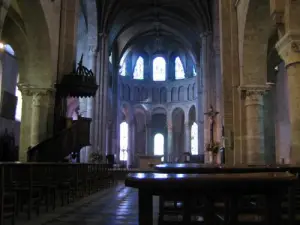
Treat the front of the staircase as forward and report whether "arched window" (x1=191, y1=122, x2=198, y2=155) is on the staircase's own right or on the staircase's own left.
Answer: on the staircase's own right

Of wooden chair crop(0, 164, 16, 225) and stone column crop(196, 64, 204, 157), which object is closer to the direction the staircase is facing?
the wooden chair

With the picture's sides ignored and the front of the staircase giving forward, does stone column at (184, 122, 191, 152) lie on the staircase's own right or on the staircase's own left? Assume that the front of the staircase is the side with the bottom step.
on the staircase's own right

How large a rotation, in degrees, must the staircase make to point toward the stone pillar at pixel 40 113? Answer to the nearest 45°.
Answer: approximately 45° to its right

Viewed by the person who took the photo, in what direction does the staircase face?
facing to the left of the viewer

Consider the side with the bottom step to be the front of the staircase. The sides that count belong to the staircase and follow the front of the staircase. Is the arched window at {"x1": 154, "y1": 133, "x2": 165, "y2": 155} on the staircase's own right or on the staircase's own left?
on the staircase's own right

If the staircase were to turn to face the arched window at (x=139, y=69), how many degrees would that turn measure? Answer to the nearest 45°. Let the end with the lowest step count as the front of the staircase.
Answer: approximately 90° to its right

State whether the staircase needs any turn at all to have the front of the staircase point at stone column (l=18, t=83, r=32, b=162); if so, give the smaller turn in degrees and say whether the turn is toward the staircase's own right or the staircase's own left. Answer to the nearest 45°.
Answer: approximately 45° to the staircase's own right
